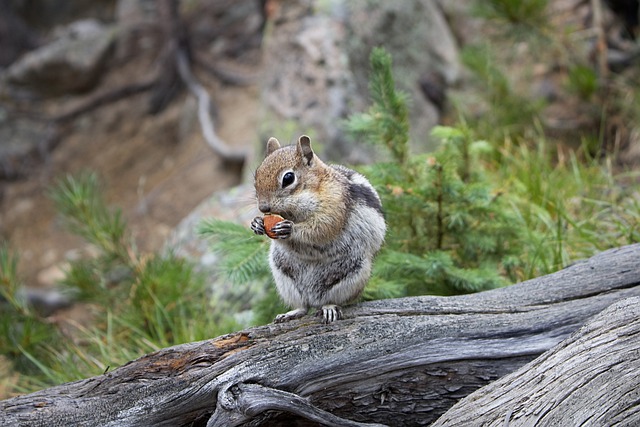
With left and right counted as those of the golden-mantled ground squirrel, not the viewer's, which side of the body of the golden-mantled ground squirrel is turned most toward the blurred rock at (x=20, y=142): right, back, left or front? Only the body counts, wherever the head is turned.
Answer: right

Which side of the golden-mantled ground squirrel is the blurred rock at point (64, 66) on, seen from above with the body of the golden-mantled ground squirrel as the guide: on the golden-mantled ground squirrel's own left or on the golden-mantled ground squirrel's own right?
on the golden-mantled ground squirrel's own right

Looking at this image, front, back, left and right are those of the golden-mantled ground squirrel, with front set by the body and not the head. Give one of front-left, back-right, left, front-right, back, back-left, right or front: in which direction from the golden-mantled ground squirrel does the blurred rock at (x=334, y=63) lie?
back-right

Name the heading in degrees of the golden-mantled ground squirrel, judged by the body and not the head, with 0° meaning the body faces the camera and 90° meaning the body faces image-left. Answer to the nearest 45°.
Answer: approximately 45°
